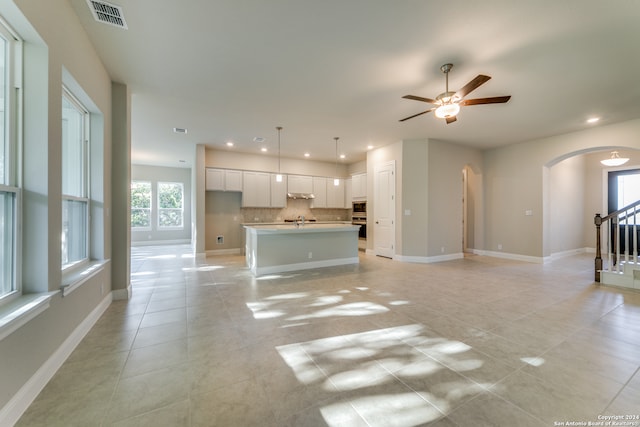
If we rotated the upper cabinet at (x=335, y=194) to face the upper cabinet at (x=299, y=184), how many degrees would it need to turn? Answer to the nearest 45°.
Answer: approximately 45° to its right

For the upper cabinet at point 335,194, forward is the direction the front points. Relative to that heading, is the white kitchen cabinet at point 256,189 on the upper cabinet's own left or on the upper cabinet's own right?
on the upper cabinet's own right

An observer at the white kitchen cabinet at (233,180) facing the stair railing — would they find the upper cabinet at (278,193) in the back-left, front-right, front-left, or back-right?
front-left

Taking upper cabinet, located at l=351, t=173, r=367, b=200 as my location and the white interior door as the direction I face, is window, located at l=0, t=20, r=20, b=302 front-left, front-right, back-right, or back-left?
front-right

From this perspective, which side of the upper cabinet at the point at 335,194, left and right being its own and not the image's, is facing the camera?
front

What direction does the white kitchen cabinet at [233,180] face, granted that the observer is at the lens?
facing the viewer

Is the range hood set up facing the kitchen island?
yes

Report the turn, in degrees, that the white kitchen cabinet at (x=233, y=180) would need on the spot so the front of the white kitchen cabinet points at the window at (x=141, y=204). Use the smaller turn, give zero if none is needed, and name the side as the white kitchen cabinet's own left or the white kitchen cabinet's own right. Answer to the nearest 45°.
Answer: approximately 135° to the white kitchen cabinet's own right

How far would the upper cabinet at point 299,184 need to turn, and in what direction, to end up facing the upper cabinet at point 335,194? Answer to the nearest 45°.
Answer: approximately 135° to its left

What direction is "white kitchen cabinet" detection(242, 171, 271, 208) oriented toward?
toward the camera

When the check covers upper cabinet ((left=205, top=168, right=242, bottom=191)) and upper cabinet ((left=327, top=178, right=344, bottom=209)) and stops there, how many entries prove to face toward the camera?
2

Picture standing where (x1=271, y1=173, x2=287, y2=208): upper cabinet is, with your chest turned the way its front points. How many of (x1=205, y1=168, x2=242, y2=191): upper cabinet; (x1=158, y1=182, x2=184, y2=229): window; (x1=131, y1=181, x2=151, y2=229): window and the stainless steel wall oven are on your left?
1

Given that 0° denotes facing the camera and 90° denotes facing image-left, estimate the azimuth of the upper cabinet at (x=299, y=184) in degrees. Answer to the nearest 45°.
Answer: approximately 0°

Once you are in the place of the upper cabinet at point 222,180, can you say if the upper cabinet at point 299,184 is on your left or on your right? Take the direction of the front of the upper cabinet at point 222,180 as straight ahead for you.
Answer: on your left

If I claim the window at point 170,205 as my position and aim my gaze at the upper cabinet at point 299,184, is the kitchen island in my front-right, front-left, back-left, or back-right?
front-right

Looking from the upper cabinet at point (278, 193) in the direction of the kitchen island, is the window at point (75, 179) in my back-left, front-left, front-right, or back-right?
front-right

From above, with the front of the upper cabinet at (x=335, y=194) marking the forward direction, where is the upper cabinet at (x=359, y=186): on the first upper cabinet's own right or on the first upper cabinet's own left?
on the first upper cabinet's own left

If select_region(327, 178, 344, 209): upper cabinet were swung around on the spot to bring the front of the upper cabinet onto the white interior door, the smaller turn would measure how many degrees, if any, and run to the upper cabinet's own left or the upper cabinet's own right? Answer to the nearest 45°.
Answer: approximately 45° to the upper cabinet's own left

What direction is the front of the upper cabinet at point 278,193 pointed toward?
toward the camera
